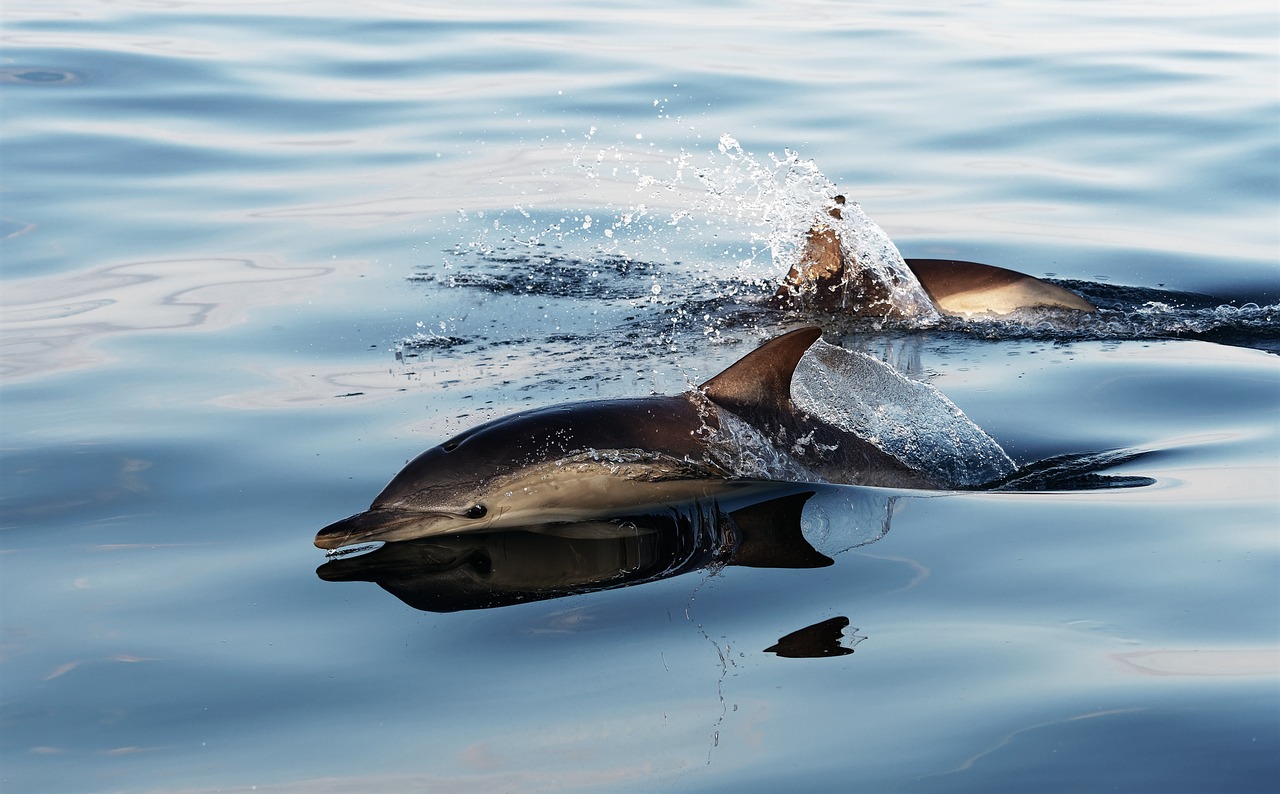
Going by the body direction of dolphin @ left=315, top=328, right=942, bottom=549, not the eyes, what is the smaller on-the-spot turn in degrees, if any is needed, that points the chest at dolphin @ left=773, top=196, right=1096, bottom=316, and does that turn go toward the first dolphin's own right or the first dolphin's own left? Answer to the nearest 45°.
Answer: approximately 135° to the first dolphin's own right

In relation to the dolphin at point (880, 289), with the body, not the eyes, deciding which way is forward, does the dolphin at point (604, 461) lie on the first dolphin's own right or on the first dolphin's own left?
on the first dolphin's own left

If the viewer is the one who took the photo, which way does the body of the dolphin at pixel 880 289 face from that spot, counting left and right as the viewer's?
facing to the left of the viewer

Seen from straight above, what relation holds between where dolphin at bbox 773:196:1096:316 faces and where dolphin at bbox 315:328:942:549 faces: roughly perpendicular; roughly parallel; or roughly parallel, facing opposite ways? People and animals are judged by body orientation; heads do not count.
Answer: roughly parallel

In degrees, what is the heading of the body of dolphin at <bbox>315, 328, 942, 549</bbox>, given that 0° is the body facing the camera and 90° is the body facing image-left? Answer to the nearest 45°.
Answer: approximately 90°
